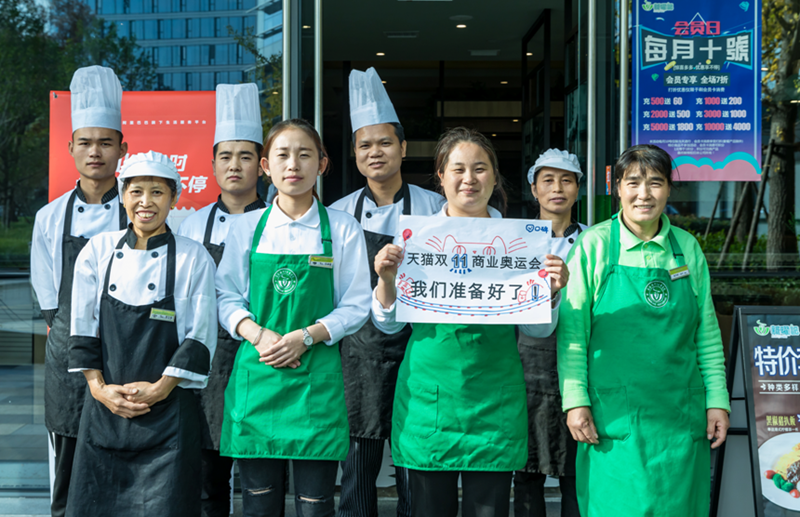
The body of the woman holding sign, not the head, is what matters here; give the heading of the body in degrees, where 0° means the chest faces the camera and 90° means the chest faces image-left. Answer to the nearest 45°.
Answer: approximately 0°

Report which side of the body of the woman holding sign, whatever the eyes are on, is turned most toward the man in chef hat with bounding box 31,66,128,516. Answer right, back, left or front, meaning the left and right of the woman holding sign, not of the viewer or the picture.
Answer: right

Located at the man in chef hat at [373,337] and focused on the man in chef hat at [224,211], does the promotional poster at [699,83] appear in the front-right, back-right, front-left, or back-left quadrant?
back-right

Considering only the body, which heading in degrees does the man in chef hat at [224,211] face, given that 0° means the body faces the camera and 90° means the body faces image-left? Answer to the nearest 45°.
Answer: approximately 0°

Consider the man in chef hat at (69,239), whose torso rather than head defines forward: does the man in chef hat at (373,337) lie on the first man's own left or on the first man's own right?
on the first man's own left
